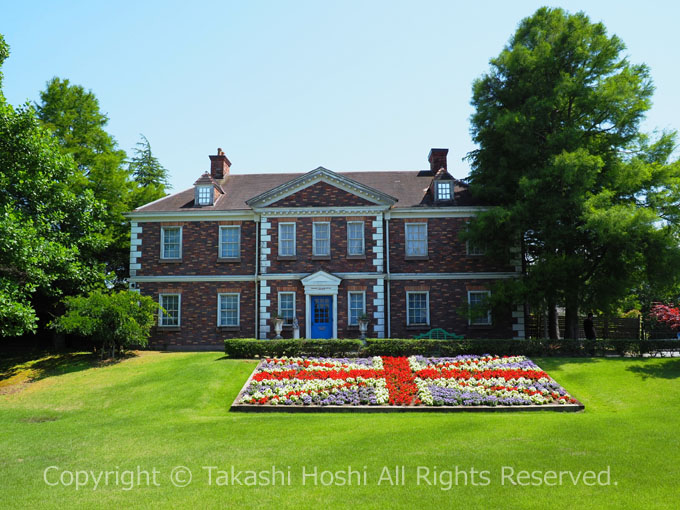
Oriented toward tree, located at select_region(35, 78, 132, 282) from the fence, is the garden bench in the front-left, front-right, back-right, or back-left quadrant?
front-left

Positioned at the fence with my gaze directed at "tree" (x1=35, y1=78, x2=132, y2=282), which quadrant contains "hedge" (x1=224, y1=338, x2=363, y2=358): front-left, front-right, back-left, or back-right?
front-left

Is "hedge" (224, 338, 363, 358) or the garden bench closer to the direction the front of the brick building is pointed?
the hedge

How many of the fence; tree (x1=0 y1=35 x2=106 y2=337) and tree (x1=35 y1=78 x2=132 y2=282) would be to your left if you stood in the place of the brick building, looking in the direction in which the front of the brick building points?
1

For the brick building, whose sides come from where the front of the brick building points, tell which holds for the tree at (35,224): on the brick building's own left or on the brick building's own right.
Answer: on the brick building's own right

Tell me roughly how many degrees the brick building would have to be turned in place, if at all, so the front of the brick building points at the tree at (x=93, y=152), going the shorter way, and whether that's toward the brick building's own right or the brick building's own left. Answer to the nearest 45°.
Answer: approximately 90° to the brick building's own right

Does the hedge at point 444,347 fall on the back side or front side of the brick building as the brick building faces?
on the front side

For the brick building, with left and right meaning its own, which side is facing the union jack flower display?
front

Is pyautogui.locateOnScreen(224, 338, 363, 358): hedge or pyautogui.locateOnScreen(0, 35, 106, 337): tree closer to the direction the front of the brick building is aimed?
the hedge

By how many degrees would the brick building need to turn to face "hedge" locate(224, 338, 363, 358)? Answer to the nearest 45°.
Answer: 0° — it already faces it

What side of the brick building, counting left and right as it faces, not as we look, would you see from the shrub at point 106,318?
right

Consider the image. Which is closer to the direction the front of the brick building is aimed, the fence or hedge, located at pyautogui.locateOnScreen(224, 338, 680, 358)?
the hedge

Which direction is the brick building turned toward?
toward the camera

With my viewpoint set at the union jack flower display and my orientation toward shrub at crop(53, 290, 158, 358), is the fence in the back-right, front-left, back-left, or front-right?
back-right
